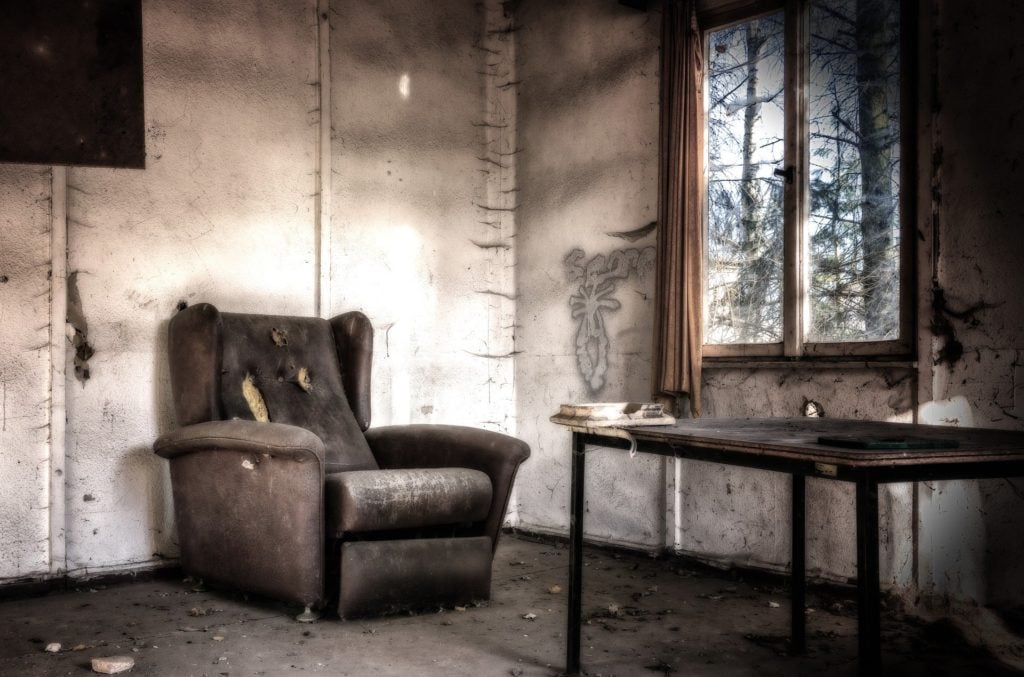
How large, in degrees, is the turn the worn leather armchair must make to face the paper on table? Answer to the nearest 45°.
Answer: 0° — it already faces it

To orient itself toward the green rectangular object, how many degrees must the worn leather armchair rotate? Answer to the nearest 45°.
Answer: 0° — it already faces it

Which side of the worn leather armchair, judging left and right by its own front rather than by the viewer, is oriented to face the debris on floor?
right

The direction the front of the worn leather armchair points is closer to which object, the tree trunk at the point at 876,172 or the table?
the table

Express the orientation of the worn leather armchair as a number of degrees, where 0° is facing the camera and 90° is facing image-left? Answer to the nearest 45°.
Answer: approximately 315°

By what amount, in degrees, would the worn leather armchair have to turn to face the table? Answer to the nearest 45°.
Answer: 0° — it already faces it

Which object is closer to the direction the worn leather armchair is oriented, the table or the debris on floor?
the table

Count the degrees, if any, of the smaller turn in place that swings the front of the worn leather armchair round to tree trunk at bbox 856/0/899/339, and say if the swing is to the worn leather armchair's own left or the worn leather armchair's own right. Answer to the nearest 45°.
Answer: approximately 45° to the worn leather armchair's own left

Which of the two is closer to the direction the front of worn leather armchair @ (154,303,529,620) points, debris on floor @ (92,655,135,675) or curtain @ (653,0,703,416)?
the curtain
